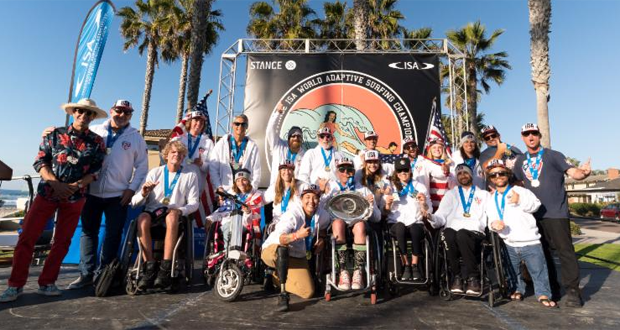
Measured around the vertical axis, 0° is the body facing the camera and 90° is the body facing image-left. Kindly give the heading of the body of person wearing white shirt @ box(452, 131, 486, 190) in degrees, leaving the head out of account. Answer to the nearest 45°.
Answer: approximately 0°

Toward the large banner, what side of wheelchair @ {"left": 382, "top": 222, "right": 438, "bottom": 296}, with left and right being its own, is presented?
back

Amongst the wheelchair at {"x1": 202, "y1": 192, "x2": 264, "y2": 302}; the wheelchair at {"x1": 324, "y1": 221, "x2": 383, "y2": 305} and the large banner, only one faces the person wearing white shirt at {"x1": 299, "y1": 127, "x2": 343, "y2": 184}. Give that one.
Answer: the large banner

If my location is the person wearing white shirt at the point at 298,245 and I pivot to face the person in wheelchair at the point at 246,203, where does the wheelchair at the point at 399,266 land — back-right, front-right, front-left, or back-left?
back-right
